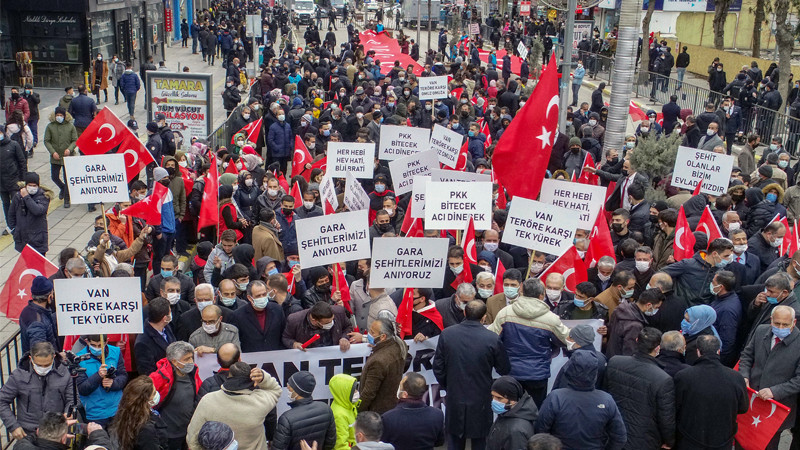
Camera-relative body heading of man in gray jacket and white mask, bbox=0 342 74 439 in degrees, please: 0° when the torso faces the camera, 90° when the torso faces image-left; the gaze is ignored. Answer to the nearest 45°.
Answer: approximately 0°

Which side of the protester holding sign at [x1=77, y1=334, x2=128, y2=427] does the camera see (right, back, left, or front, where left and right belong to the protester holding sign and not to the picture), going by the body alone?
front

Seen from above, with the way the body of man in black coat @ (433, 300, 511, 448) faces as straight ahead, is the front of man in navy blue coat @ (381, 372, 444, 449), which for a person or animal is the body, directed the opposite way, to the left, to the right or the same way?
the same way

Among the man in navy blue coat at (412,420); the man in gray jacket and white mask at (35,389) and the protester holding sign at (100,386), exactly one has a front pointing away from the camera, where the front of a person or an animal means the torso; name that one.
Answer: the man in navy blue coat

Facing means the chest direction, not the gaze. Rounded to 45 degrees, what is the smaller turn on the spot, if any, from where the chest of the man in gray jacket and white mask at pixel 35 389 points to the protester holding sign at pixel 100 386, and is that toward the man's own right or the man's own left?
approximately 90° to the man's own left

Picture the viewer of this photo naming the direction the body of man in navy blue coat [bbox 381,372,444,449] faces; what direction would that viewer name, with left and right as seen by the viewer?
facing away from the viewer

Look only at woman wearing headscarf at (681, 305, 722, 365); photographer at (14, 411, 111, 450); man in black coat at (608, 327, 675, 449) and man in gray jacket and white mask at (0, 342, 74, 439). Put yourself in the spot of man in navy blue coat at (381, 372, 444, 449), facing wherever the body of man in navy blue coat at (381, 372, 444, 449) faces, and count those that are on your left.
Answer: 2

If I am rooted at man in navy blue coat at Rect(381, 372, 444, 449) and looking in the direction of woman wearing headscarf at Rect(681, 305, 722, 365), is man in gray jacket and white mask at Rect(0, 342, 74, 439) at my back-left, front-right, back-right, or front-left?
back-left

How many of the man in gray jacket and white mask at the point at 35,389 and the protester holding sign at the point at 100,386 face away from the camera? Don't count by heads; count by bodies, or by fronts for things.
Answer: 0

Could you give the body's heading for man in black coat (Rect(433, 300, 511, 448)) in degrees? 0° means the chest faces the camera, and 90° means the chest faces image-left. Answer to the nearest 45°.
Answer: approximately 180°

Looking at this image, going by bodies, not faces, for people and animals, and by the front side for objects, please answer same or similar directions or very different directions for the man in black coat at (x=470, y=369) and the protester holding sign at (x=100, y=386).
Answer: very different directions

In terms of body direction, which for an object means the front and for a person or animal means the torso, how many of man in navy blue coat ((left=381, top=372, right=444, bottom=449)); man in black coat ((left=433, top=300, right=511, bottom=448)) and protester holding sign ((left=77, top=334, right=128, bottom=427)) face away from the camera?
2

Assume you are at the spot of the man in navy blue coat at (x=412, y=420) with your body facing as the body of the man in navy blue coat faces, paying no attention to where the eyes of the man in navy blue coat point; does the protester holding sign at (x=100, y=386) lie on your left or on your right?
on your left

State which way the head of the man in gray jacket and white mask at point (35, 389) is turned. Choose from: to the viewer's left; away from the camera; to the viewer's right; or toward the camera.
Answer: toward the camera

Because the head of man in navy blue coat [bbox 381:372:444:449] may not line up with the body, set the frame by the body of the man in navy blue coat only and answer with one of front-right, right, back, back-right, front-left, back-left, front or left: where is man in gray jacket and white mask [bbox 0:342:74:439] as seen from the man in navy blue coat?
left

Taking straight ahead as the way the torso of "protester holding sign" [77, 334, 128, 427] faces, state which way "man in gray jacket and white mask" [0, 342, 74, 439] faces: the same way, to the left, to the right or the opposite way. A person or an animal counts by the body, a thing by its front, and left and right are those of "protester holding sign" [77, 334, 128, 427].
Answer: the same way

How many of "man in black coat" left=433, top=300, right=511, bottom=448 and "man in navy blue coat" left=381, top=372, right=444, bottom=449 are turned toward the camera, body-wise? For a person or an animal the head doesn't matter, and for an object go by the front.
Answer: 0

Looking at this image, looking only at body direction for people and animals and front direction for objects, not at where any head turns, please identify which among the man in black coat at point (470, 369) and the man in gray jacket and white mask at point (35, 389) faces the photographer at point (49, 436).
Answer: the man in gray jacket and white mask at point (35, 389)

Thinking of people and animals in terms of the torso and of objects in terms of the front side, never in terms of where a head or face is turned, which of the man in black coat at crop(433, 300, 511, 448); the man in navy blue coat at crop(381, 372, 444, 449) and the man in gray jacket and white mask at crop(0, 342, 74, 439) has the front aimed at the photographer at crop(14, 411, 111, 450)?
the man in gray jacket and white mask at crop(0, 342, 74, 439)

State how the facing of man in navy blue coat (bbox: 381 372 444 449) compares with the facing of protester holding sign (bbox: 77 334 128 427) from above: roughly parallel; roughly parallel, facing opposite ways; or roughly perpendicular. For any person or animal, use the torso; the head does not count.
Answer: roughly parallel, facing opposite ways
